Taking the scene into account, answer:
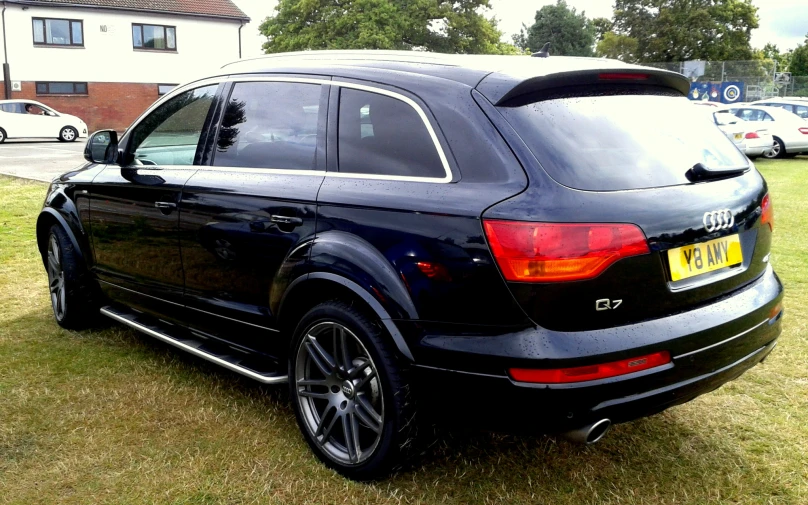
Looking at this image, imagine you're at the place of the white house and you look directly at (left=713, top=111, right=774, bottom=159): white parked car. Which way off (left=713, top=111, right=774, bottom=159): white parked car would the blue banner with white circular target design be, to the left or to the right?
left

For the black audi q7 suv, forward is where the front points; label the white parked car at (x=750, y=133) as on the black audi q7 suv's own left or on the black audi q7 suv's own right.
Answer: on the black audi q7 suv's own right

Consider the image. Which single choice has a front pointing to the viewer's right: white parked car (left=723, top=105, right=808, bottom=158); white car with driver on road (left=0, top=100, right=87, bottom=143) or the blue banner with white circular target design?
white car with driver on road (left=0, top=100, right=87, bottom=143)

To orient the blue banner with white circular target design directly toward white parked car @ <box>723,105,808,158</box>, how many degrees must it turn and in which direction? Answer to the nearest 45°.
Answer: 0° — it already faces it

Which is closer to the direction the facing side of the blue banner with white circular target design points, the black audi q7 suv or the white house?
the black audi q7 suv

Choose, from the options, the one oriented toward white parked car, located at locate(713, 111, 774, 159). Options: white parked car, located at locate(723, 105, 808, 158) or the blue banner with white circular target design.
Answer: the blue banner with white circular target design

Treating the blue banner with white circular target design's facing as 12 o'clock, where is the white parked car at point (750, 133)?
The white parked car is roughly at 12 o'clock from the blue banner with white circular target design.

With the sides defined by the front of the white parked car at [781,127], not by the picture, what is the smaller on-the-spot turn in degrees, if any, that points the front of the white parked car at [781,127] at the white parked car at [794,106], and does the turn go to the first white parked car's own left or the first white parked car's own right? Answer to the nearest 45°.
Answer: approximately 45° to the first white parked car's own right

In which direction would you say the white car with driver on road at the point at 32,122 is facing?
to the viewer's right

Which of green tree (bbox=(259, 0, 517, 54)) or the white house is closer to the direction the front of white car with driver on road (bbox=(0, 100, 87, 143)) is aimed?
the green tree

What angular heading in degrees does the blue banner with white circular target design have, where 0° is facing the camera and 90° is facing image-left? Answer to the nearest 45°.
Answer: approximately 0°
